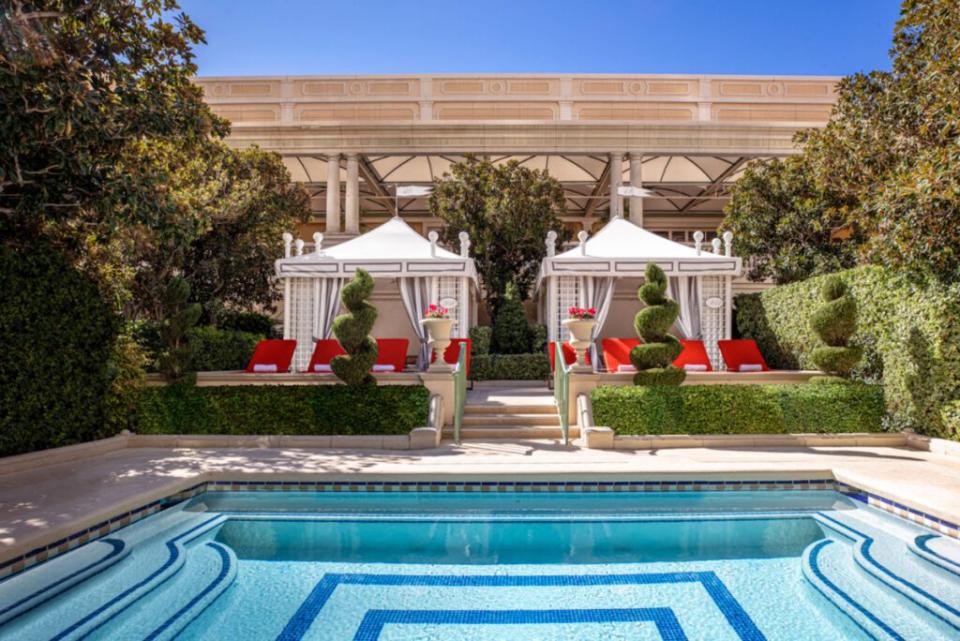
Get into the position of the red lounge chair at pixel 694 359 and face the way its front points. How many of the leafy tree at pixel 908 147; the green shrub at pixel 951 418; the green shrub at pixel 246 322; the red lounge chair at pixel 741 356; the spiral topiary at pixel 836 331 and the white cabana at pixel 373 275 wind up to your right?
2

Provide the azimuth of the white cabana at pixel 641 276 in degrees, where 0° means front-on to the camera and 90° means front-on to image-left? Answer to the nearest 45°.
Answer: approximately 0°

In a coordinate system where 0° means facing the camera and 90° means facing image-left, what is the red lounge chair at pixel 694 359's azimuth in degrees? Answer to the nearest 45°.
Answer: approximately 0°

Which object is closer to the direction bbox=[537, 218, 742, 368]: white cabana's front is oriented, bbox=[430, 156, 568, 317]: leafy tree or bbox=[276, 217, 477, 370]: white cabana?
the white cabana

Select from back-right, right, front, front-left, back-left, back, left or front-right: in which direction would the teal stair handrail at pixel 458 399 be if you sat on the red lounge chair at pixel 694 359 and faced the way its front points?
front-right

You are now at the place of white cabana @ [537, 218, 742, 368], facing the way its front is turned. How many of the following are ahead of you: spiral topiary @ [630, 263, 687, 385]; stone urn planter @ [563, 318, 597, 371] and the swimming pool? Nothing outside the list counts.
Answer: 3

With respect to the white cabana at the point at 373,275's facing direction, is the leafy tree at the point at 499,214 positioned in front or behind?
behind

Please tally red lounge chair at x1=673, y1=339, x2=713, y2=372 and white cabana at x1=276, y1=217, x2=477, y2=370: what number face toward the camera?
2

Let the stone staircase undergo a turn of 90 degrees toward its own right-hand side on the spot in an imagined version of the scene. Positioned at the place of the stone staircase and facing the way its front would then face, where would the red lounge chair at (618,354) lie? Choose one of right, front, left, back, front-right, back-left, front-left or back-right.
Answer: back-right

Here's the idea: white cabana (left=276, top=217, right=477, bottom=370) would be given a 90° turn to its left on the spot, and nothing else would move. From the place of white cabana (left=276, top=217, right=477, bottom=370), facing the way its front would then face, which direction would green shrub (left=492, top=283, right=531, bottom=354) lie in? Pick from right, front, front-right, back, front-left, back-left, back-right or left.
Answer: front-left

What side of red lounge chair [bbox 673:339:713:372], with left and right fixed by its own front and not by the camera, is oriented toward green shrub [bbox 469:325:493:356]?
right

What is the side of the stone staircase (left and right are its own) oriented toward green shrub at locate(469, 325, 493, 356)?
back

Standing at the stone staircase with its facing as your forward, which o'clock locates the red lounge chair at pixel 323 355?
The red lounge chair is roughly at 4 o'clock from the stone staircase.
